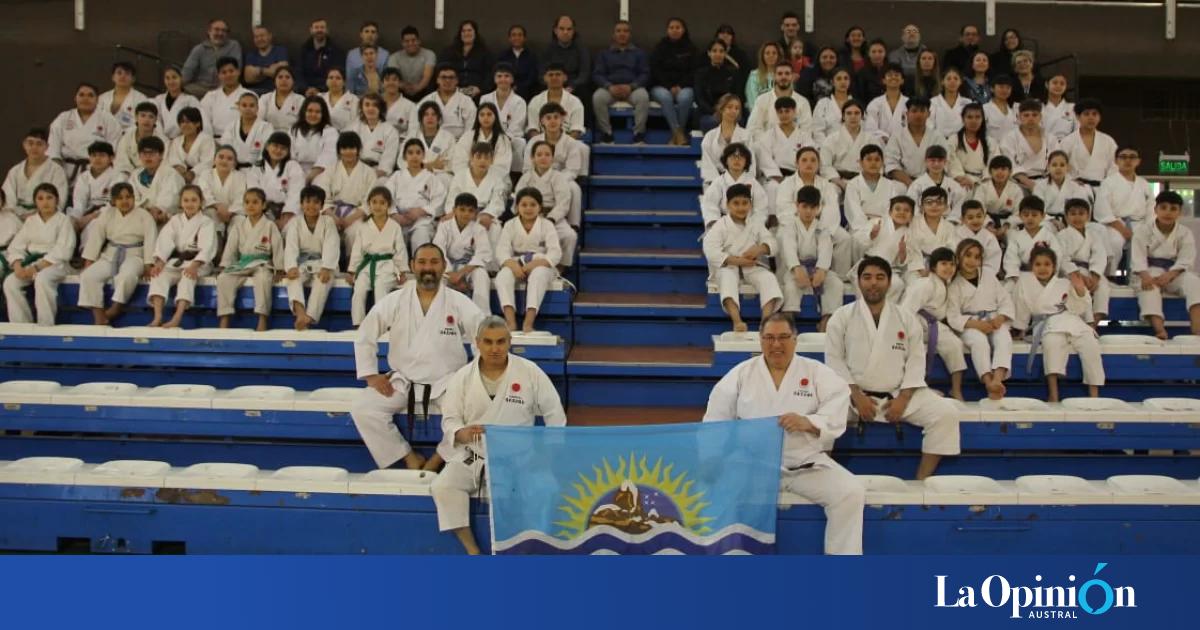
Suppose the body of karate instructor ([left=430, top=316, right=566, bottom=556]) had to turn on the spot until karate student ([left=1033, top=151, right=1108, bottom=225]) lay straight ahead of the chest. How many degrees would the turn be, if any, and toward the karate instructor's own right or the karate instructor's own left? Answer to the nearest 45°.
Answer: approximately 135° to the karate instructor's own left

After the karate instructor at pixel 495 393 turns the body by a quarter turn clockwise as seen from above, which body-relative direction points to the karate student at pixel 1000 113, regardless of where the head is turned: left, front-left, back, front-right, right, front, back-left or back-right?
back-right

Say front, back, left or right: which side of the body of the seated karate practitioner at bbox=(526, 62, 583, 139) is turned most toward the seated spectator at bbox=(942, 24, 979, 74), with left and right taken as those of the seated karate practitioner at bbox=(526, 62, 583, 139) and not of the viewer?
left

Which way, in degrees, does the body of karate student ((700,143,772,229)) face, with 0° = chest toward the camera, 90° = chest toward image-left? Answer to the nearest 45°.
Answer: approximately 0°

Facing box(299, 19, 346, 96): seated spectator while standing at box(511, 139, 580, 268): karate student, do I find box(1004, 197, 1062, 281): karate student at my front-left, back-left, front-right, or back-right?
back-right
